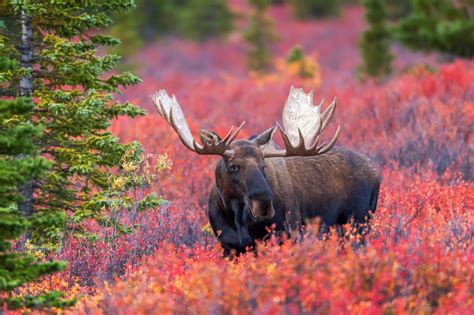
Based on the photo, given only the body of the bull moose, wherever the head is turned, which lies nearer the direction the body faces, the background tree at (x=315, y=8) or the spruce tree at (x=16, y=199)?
the spruce tree

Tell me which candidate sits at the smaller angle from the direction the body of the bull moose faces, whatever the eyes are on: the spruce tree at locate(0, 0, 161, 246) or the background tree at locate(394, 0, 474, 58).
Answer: the spruce tree

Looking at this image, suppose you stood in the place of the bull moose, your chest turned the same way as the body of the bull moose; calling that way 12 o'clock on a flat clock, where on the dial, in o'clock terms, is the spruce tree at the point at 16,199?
The spruce tree is roughly at 12 o'clock from the bull moose.

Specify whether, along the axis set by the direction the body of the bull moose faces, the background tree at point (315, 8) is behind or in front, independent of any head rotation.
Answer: behind

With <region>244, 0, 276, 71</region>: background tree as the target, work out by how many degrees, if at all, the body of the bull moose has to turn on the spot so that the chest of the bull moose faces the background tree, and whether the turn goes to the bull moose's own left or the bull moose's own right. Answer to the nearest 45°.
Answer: approximately 135° to the bull moose's own right

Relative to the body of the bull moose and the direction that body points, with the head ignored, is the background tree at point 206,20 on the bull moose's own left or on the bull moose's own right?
on the bull moose's own right

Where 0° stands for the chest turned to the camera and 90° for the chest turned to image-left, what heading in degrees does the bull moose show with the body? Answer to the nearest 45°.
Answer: approximately 45°

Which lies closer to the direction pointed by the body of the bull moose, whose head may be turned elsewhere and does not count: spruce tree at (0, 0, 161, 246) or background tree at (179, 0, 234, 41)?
the spruce tree

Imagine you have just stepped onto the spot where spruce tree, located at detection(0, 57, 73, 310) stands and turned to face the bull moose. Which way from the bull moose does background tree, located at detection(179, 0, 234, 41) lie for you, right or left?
left

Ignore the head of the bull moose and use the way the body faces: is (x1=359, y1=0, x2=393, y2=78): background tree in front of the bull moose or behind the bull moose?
behind

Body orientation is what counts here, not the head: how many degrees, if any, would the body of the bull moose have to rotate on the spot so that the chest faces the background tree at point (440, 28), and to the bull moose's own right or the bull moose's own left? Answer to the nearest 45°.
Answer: approximately 135° to the bull moose's own right
